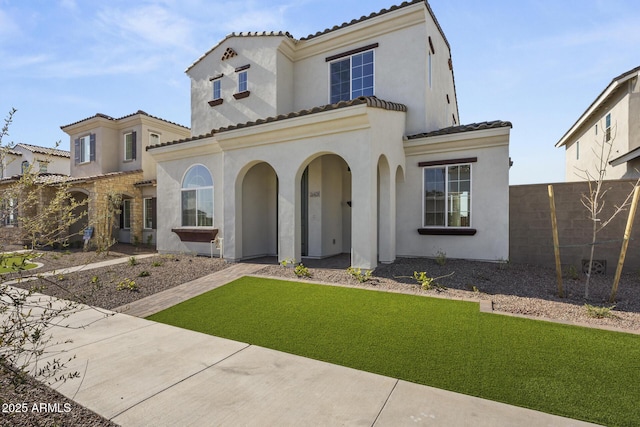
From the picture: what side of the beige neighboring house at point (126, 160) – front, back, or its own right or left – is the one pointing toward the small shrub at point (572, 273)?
left

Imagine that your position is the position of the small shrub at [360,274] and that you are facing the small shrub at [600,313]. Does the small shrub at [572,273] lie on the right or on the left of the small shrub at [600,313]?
left

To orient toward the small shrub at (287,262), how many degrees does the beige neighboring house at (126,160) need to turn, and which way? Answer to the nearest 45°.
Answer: approximately 45° to its left

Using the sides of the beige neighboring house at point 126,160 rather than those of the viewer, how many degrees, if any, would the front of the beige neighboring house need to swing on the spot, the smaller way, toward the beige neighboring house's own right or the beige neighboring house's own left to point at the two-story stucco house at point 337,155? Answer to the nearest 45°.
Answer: approximately 90° to the beige neighboring house's own left

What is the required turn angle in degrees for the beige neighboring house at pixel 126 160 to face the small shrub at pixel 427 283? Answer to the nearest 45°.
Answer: approximately 45° to its left

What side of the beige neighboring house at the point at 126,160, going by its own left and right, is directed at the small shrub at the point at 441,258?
left

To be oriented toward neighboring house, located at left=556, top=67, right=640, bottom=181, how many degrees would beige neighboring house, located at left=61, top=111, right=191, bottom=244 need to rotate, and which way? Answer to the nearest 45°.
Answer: approximately 90° to its left

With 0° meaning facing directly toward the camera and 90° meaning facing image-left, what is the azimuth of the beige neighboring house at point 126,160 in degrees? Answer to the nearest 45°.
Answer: approximately 45°

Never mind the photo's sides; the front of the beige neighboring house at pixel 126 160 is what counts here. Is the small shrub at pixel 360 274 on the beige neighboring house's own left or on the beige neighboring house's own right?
on the beige neighboring house's own left

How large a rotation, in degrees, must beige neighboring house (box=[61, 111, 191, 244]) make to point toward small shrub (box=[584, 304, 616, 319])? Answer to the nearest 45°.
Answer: approximately 45° to its left
